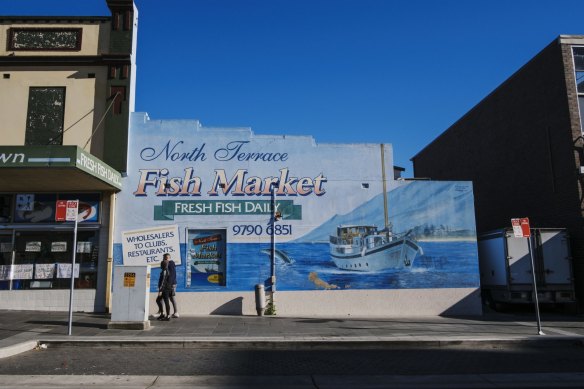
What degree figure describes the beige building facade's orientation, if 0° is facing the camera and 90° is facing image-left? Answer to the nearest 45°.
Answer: approximately 0°

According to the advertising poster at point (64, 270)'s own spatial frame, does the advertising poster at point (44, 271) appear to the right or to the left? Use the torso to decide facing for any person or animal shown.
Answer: on its right

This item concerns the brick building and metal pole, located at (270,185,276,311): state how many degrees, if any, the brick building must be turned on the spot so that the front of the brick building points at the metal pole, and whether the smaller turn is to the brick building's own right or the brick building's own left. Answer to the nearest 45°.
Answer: approximately 45° to the brick building's own right

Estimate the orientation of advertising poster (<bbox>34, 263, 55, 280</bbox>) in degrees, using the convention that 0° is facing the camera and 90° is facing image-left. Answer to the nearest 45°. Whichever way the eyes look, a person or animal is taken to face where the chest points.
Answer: approximately 0°

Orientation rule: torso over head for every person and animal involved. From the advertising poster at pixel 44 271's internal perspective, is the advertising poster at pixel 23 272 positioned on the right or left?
on its right

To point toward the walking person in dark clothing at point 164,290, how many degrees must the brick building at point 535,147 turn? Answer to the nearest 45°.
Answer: approximately 45° to its right

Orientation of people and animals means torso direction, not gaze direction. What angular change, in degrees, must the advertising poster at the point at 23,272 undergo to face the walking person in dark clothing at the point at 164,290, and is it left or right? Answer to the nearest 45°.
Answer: approximately 45° to its left

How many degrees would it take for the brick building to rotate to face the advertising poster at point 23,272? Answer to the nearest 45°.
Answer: approximately 45° to its right
